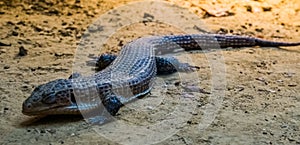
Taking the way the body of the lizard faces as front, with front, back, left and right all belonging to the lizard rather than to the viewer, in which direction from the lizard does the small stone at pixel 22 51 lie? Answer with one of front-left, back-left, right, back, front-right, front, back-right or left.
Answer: right
